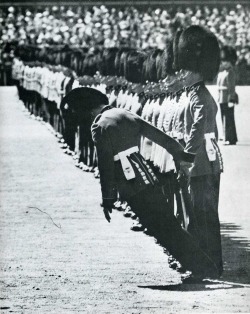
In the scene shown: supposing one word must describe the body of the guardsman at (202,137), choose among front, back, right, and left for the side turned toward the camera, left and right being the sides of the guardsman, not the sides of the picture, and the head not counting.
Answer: left

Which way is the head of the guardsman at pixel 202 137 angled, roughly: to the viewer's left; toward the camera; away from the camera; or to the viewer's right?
to the viewer's left
